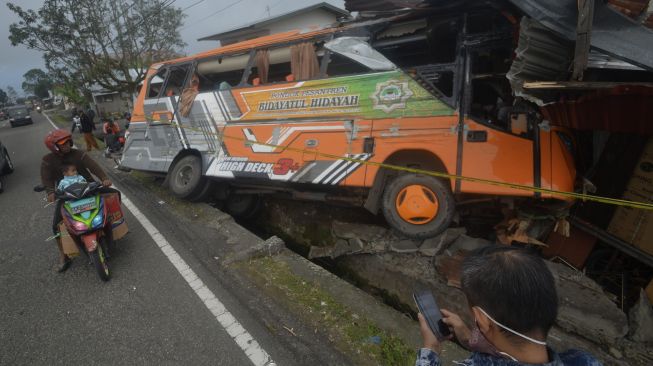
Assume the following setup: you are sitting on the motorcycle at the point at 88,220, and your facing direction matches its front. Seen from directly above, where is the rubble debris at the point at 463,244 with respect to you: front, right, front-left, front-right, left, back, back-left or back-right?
front-left

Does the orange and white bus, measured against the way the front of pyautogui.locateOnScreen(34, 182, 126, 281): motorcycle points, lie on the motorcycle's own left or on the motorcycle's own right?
on the motorcycle's own left

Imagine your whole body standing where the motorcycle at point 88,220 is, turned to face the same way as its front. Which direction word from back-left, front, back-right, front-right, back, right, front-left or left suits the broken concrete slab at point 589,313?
front-left

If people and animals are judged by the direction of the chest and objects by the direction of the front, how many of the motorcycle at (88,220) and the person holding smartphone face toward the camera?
1

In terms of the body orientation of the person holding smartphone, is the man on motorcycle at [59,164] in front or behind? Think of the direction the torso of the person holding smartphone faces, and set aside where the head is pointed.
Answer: in front

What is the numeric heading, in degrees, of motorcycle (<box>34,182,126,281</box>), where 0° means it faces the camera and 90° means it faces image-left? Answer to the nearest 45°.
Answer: approximately 0°

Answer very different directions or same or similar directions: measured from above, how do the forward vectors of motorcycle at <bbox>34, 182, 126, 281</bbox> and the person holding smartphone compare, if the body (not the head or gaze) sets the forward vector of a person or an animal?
very different directions

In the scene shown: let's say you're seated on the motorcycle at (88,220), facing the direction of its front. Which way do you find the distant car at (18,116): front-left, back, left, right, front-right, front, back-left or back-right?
back

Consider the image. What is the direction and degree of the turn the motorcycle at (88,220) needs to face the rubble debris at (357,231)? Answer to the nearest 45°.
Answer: approximately 45° to its left

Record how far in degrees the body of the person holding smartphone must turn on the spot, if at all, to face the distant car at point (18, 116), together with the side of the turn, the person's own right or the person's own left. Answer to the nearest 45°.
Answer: approximately 45° to the person's own left

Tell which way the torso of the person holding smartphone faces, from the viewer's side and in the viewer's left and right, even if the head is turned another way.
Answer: facing away from the viewer and to the left of the viewer

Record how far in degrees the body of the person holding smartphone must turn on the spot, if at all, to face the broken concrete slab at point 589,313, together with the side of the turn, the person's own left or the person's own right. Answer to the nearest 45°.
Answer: approximately 45° to the person's own right
